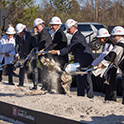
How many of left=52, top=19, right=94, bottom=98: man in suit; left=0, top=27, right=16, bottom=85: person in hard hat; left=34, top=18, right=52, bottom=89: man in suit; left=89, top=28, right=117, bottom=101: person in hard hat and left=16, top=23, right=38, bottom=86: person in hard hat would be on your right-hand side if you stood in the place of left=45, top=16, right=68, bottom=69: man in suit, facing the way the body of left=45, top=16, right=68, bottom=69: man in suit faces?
3

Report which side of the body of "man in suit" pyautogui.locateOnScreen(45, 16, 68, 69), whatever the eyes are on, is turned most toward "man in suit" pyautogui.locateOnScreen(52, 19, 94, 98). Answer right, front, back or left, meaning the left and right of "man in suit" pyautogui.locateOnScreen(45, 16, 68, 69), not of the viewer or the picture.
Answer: left

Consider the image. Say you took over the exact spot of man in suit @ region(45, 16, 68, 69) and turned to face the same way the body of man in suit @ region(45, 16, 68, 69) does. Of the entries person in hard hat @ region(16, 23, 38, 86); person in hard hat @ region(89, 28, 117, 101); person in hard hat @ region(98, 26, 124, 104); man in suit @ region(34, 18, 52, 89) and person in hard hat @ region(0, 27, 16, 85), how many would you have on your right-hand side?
3

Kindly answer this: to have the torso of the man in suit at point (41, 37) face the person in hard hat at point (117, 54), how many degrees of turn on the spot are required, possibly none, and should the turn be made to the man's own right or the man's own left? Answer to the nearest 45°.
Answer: approximately 90° to the man's own left

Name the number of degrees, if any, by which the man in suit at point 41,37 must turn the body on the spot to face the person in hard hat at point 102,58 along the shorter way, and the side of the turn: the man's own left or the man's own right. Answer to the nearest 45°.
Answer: approximately 90° to the man's own left

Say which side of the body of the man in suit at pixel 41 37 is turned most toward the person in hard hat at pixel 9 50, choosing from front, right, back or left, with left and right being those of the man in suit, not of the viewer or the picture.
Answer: right

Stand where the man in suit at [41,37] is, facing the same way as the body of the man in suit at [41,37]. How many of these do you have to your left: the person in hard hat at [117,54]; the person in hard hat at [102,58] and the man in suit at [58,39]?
3

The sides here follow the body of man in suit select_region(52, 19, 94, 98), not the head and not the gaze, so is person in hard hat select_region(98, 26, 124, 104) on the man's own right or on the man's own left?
on the man's own left
